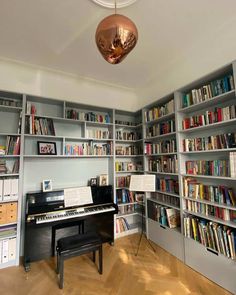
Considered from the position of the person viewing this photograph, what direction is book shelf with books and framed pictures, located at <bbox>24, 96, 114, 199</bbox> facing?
facing the viewer and to the right of the viewer

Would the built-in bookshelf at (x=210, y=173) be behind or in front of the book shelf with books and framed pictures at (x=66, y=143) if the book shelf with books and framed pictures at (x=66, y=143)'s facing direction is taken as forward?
in front

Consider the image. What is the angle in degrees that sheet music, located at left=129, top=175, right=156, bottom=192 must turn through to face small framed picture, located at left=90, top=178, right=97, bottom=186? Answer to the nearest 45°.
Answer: approximately 90° to its right

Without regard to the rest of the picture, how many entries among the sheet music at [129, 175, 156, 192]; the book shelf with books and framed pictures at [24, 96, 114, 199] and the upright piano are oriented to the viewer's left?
0

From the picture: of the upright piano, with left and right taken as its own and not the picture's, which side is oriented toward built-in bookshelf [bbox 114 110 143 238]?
left

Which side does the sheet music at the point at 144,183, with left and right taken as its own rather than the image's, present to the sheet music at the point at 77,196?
right

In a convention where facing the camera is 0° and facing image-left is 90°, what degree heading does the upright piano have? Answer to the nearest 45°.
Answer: approximately 315°

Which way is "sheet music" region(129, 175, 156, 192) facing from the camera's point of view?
toward the camera

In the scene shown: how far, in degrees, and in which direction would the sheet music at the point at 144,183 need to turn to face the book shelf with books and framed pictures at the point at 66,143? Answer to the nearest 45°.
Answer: approximately 90° to its right

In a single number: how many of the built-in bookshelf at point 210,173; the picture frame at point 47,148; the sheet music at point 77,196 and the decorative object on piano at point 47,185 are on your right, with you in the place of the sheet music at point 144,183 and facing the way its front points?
3

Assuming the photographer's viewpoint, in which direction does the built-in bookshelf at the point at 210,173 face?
facing the viewer and to the left of the viewer

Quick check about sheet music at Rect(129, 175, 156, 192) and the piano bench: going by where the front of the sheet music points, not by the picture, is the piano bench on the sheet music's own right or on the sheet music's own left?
on the sheet music's own right

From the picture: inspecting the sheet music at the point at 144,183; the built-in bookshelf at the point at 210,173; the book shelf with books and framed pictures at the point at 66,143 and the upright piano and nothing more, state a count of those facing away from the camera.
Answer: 0

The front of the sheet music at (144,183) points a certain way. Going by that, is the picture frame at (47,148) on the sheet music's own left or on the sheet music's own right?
on the sheet music's own right

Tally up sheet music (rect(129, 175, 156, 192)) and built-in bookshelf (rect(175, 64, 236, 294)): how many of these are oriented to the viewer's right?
0
